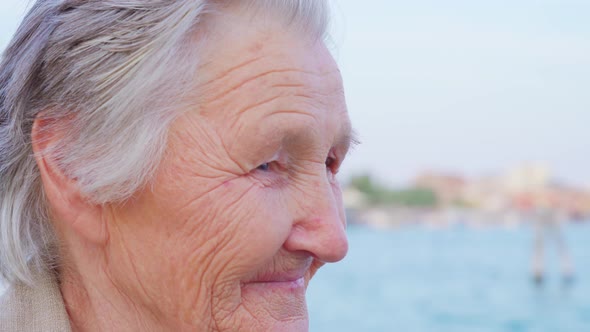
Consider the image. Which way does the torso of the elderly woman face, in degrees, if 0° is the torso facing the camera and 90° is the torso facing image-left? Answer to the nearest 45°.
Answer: approximately 315°
